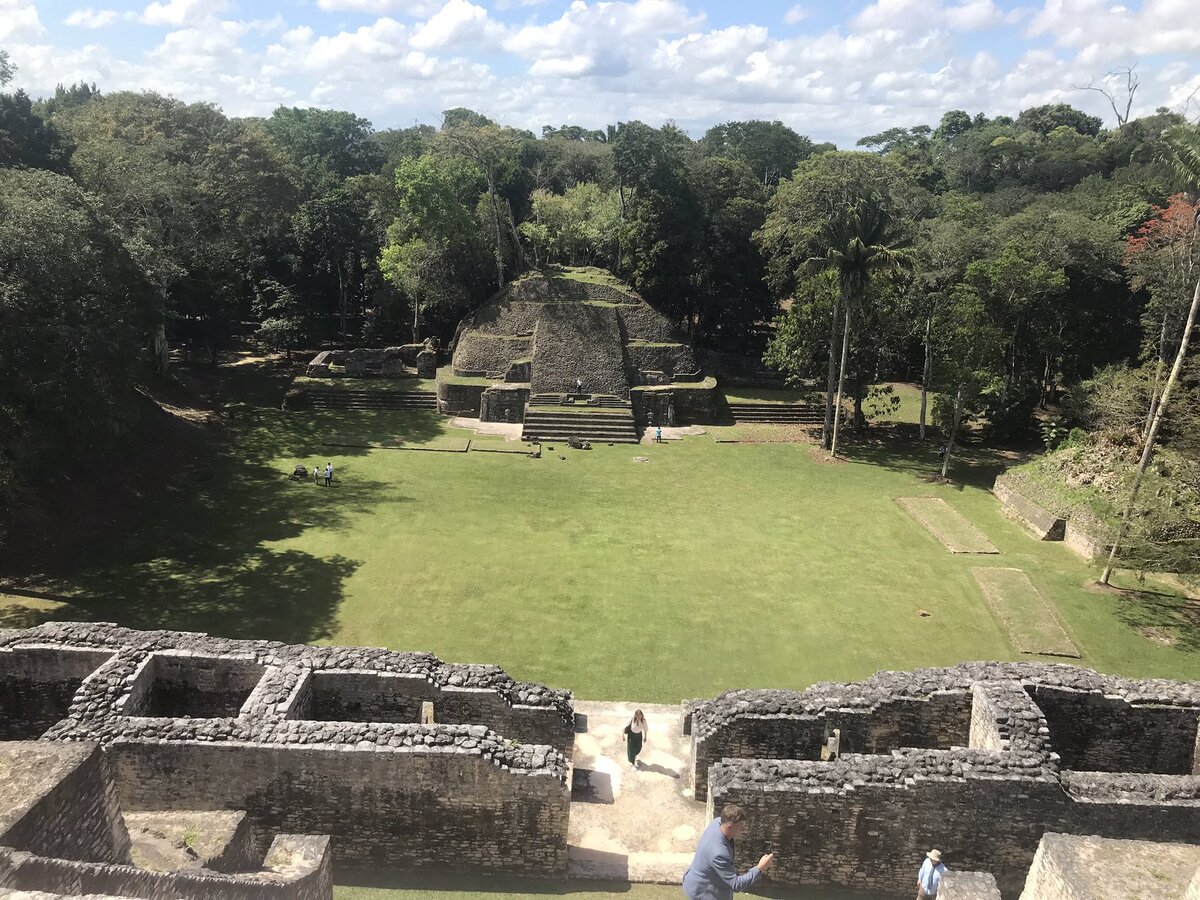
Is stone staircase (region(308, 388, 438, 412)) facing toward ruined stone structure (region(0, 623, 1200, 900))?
yes

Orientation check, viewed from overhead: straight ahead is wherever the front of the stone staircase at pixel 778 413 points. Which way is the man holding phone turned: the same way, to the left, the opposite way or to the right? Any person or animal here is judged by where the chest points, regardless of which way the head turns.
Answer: to the left

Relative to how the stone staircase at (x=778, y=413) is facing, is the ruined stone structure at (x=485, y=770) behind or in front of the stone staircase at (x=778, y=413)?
in front

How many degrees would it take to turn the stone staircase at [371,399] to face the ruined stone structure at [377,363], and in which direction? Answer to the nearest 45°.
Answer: approximately 180°

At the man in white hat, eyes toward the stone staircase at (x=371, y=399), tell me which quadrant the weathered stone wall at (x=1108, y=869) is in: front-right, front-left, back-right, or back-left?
back-right

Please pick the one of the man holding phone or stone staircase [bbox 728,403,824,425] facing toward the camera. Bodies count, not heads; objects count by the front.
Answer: the stone staircase

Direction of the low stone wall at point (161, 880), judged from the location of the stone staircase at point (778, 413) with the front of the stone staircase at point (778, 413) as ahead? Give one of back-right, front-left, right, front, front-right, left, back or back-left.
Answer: front

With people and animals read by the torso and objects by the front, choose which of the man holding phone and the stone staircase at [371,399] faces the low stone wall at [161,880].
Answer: the stone staircase

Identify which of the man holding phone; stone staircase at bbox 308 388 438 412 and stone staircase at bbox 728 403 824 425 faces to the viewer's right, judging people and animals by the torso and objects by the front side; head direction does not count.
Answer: the man holding phone

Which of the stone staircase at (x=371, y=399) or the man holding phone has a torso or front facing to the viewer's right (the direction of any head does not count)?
the man holding phone

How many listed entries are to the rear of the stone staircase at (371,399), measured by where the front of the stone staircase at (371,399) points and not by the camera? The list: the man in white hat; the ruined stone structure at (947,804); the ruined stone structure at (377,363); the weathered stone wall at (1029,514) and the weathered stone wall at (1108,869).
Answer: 1

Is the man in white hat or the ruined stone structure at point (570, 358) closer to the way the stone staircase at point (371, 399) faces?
the man in white hat

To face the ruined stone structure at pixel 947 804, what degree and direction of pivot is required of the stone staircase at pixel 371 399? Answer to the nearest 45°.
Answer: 0° — it already faces it

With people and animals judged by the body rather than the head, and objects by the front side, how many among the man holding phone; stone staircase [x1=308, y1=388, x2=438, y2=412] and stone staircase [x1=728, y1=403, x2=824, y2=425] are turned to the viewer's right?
1

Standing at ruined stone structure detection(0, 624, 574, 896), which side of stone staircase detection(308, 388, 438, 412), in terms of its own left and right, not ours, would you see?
front

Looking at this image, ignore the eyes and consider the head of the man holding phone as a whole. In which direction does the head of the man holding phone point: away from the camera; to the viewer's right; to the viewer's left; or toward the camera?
to the viewer's right

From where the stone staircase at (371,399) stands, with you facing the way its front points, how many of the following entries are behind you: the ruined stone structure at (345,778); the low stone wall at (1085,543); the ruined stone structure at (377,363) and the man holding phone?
1

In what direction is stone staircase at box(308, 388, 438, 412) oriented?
toward the camera

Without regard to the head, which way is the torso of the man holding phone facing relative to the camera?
to the viewer's right

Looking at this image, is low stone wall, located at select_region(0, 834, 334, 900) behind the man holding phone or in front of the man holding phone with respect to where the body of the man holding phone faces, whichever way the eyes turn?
behind
